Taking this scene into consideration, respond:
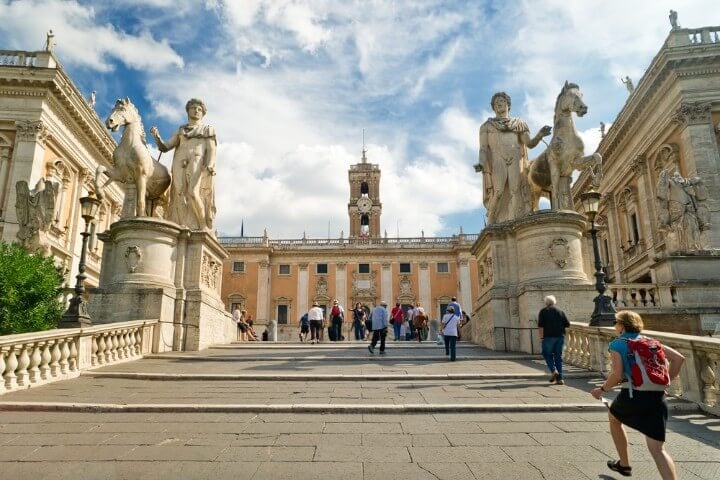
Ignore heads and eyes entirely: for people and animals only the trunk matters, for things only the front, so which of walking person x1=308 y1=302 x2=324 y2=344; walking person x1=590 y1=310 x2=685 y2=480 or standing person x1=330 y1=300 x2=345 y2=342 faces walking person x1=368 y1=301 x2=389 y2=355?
walking person x1=590 y1=310 x2=685 y2=480

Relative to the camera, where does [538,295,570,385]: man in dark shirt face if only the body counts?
away from the camera

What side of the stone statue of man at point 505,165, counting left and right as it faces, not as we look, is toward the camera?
front

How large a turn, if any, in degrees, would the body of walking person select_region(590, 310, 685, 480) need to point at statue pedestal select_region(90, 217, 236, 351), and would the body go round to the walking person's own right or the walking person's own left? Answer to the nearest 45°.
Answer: approximately 45° to the walking person's own left

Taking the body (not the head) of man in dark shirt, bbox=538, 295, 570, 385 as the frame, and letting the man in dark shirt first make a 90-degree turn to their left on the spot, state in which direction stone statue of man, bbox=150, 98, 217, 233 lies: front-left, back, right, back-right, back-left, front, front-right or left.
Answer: front

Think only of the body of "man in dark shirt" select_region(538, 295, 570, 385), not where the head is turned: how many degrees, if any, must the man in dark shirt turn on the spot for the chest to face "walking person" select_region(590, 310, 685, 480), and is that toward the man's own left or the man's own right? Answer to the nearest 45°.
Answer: approximately 180°

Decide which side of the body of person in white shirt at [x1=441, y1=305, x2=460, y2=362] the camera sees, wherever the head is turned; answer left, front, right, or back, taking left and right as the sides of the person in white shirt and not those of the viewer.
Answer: back

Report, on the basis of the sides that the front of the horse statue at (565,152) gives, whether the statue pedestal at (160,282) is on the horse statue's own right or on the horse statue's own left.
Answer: on the horse statue's own right

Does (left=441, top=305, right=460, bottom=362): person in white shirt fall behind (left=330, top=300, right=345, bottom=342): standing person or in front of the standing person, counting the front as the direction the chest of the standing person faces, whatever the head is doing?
behind

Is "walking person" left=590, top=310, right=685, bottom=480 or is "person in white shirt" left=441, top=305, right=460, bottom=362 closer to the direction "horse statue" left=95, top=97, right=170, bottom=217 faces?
the walking person

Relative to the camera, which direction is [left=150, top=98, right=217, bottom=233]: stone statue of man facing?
toward the camera

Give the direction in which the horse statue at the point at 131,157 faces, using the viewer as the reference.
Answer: facing the viewer and to the left of the viewer
